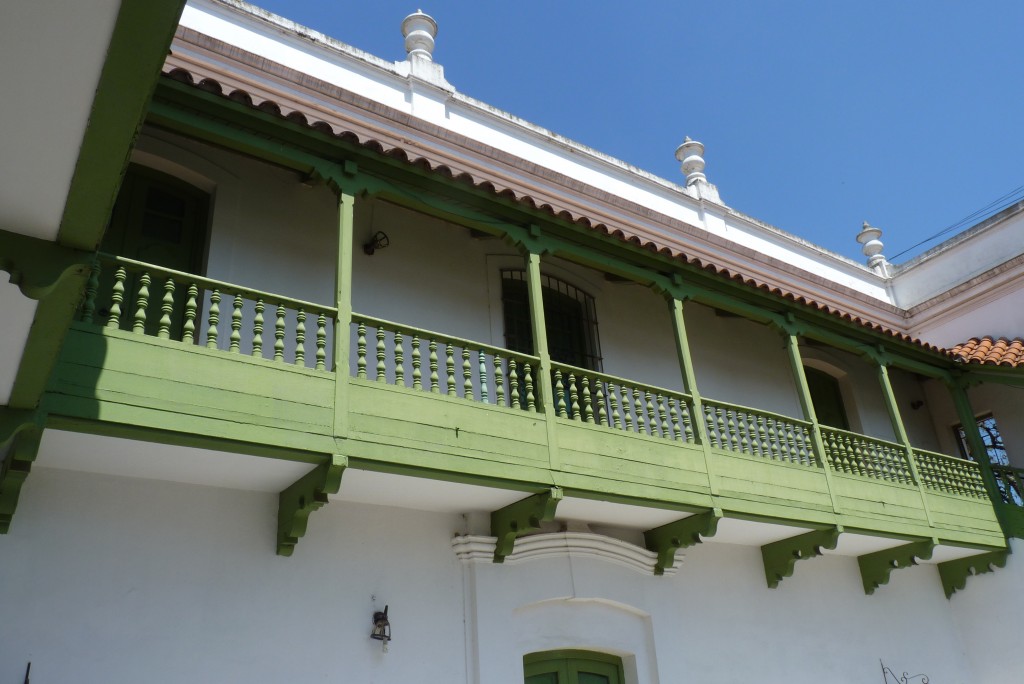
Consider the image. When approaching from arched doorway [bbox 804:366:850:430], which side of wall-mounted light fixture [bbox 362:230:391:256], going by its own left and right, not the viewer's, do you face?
left

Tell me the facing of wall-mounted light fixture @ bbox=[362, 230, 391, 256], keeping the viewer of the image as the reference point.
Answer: facing the viewer and to the right of the viewer
